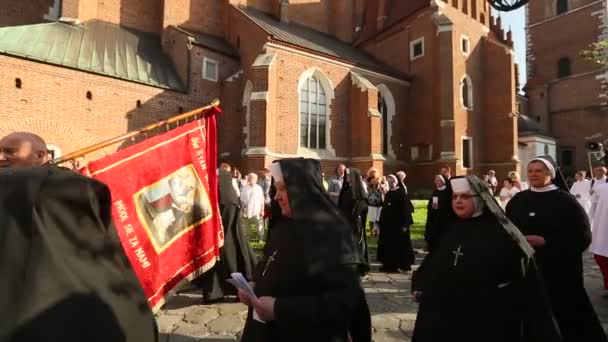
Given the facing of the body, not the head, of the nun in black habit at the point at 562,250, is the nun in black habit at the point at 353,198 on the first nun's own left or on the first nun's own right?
on the first nun's own right

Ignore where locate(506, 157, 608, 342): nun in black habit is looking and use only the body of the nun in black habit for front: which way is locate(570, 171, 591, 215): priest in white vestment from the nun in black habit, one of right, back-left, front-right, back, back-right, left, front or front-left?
back-right

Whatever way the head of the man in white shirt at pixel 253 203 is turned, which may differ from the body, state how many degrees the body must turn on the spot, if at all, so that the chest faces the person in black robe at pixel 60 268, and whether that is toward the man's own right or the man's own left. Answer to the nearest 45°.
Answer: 0° — they already face them

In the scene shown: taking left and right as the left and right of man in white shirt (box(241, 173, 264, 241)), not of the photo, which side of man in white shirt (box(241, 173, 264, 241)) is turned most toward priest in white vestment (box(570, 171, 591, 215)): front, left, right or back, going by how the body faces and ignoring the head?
left

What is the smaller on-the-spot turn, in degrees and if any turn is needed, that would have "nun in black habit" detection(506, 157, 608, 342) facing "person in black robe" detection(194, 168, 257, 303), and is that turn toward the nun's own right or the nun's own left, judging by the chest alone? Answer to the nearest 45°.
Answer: approximately 45° to the nun's own right

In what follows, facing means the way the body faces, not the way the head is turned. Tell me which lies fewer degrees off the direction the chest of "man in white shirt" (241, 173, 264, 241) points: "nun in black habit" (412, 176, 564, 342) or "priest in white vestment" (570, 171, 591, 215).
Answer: the nun in black habit
